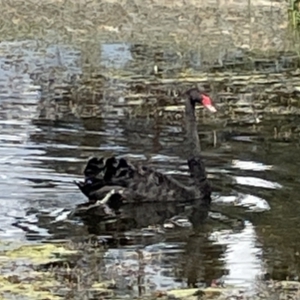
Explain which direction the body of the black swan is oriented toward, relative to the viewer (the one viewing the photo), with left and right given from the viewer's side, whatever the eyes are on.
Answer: facing to the right of the viewer
